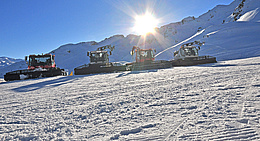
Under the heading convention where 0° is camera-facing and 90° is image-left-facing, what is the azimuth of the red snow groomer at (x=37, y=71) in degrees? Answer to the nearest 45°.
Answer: approximately 0°
